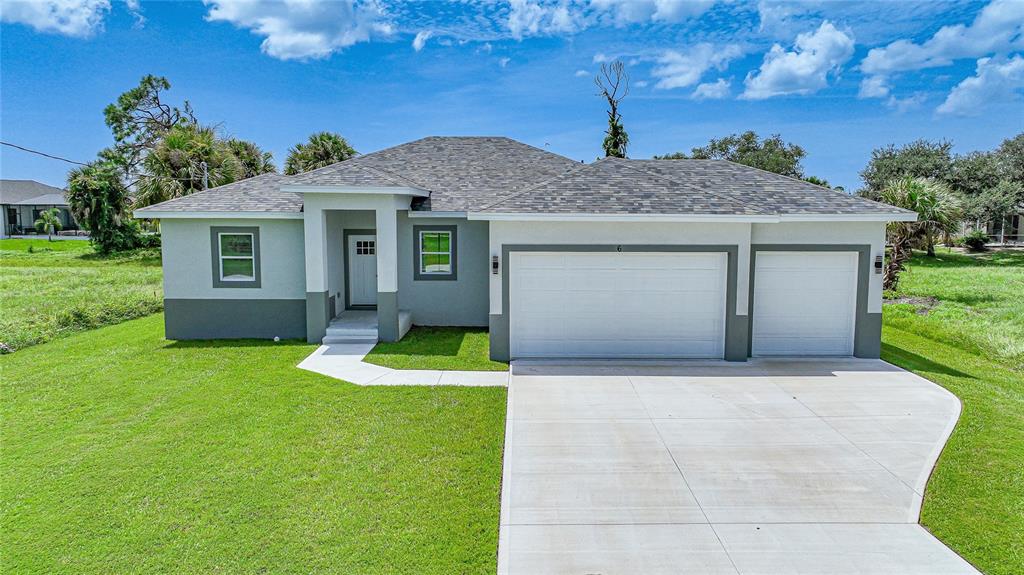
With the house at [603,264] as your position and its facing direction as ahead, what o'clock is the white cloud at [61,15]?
The white cloud is roughly at 4 o'clock from the house.

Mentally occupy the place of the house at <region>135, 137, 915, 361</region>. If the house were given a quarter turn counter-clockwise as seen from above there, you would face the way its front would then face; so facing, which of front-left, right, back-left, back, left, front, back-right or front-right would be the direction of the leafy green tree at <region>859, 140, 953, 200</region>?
front-left

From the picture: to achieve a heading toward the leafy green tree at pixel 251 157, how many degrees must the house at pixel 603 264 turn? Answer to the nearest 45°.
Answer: approximately 135° to its right

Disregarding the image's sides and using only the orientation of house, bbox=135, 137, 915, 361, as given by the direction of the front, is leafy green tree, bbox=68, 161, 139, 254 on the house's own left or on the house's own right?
on the house's own right

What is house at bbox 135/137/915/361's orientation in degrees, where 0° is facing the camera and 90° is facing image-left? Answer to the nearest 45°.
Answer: approximately 0°

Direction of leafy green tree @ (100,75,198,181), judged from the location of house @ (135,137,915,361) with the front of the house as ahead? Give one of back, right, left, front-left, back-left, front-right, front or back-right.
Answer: back-right

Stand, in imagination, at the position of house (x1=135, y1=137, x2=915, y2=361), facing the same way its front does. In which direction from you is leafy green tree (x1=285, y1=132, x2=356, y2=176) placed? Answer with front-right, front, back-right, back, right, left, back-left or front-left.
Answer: back-right

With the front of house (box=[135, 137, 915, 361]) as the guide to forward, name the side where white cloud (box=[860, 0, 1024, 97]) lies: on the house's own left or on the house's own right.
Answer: on the house's own left

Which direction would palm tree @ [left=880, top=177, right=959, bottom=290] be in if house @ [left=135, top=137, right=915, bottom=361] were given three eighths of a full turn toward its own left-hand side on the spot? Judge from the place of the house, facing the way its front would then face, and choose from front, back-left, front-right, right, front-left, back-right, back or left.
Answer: front

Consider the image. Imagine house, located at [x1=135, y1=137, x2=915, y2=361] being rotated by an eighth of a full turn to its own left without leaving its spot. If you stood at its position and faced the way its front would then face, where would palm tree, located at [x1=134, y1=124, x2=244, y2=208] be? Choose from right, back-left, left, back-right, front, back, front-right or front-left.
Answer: back
